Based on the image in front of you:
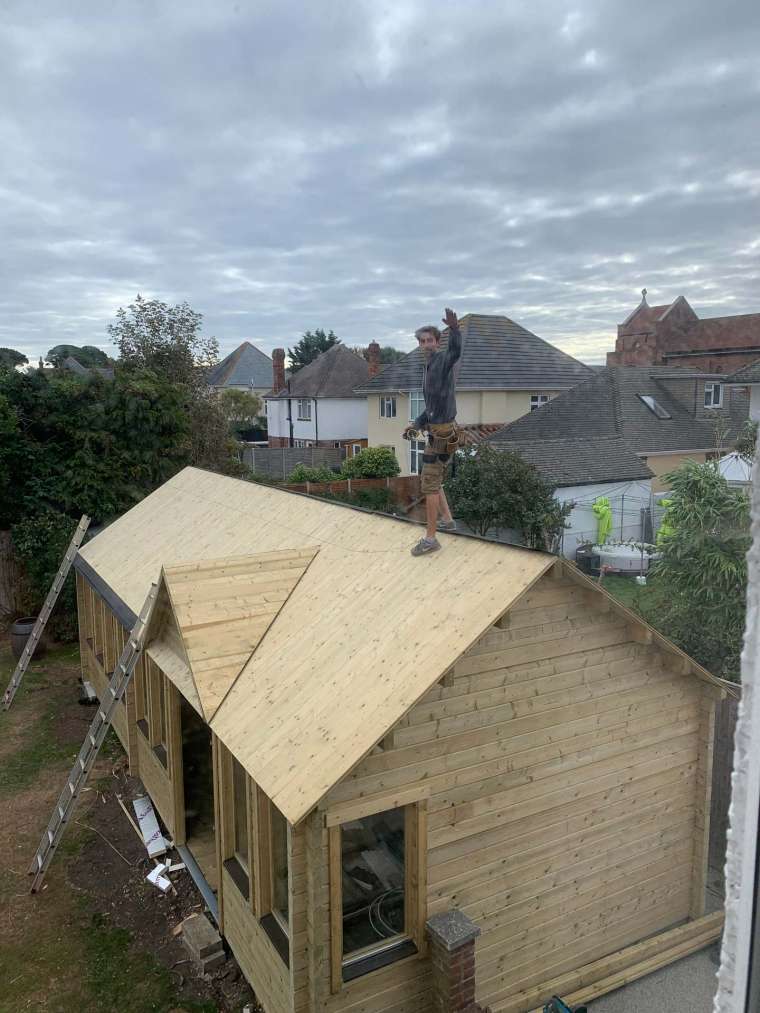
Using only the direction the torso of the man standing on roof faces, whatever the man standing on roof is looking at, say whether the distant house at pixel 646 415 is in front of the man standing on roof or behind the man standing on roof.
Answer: behind

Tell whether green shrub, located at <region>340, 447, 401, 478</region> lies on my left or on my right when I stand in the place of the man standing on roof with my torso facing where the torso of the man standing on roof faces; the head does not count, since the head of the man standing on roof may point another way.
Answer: on my right

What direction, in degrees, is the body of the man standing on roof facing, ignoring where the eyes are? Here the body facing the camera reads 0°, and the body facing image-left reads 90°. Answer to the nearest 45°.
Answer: approximately 45°

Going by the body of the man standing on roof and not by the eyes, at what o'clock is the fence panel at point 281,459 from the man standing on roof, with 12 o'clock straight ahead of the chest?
The fence panel is roughly at 4 o'clock from the man standing on roof.

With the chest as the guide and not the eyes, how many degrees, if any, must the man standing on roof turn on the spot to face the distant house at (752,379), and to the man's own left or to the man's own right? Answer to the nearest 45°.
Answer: approximately 180°

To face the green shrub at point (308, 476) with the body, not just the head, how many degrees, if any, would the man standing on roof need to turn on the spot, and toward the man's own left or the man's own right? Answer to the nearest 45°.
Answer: approximately 135° to the man's own right
